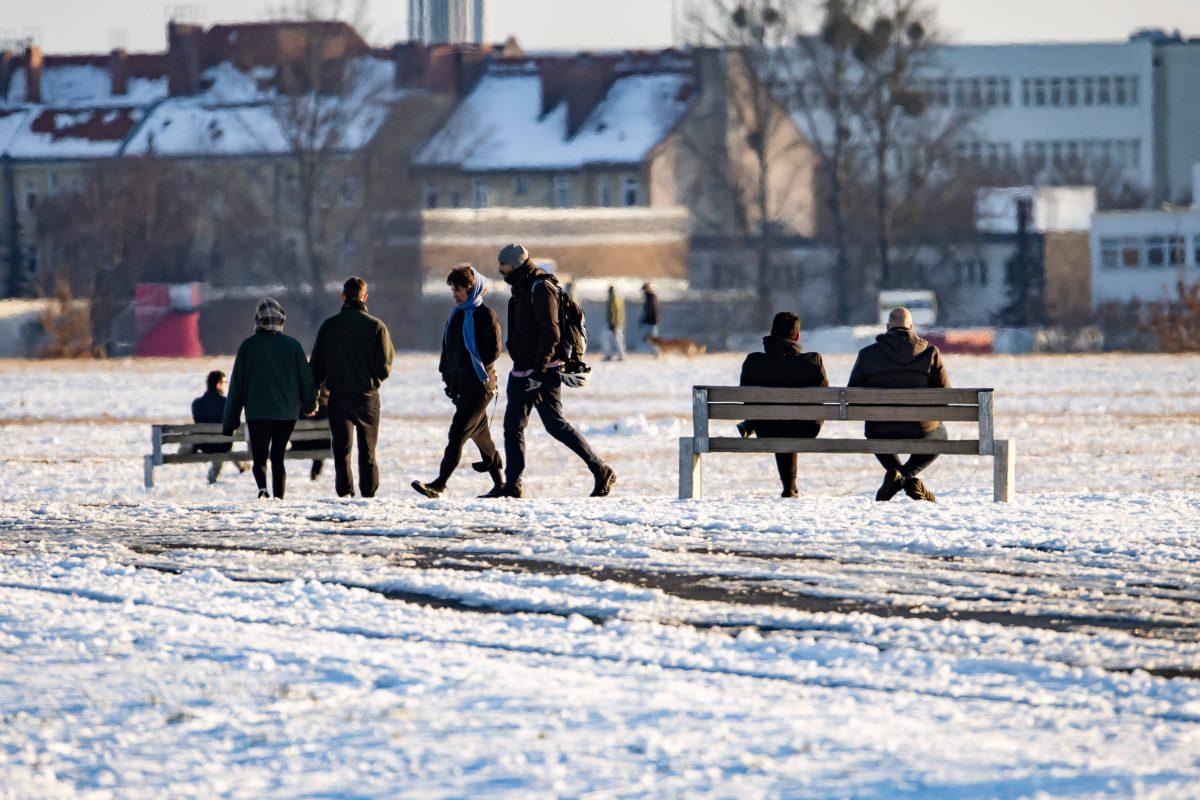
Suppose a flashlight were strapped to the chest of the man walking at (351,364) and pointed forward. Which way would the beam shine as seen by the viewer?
away from the camera

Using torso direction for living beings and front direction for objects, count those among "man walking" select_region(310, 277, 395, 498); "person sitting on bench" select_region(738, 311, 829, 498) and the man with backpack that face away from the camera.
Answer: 2

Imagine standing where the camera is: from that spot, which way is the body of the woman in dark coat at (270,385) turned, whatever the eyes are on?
away from the camera

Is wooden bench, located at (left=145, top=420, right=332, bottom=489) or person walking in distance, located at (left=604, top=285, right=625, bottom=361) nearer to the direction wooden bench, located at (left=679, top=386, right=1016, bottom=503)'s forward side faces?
the person walking in distance

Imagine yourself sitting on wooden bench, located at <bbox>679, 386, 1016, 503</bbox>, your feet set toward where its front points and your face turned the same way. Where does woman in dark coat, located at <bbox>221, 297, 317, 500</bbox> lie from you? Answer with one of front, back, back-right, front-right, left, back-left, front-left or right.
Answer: left

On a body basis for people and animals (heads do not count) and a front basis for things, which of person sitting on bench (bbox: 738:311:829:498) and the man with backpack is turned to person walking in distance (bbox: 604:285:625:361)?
the person sitting on bench

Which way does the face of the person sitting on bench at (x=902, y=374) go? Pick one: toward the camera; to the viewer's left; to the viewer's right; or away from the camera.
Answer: away from the camera

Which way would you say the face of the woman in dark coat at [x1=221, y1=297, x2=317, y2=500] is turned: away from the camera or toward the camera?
away from the camera

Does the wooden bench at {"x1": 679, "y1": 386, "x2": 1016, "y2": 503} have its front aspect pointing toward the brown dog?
yes

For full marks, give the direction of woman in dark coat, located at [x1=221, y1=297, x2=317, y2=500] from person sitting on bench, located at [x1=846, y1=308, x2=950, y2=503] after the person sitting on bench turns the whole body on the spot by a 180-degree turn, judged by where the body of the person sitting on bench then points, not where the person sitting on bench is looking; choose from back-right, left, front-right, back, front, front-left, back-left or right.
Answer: right

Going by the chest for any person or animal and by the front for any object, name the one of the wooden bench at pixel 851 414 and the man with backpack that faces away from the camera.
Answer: the wooden bench

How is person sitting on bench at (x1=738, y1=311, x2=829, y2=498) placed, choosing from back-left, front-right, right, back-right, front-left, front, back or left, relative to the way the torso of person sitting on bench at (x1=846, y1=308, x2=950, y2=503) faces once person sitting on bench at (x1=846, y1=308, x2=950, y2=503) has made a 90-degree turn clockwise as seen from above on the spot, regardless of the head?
back

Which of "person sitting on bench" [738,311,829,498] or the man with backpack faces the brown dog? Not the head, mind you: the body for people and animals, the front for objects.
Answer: the person sitting on bench

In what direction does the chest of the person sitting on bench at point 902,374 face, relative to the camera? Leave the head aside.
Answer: away from the camera
